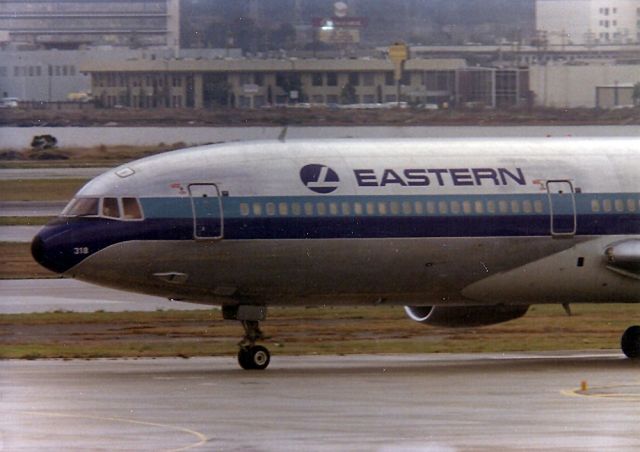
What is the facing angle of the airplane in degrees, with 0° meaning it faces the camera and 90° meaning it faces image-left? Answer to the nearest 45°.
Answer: approximately 90°
